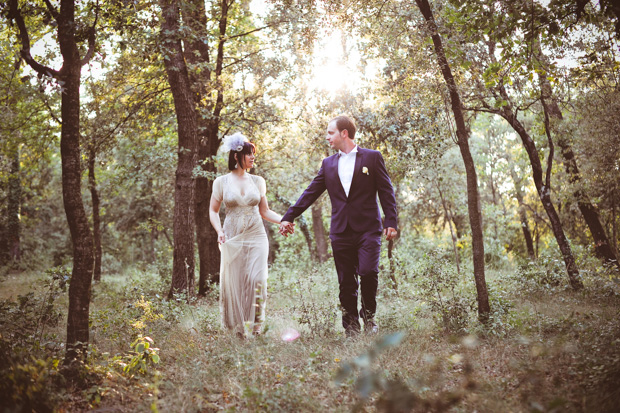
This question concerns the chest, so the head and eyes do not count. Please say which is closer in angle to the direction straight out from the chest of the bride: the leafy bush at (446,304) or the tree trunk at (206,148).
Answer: the leafy bush

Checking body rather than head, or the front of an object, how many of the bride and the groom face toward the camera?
2

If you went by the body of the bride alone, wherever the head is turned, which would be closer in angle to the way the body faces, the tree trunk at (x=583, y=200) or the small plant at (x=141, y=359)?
the small plant

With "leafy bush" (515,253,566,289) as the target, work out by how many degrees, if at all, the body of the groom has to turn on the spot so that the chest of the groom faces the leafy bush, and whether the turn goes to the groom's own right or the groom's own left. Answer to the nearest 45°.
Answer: approximately 135° to the groom's own left

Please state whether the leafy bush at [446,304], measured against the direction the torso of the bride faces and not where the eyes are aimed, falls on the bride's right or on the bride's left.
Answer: on the bride's left

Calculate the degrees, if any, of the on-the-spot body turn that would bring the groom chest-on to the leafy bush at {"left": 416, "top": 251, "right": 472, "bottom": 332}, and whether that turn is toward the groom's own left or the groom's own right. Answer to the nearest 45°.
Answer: approximately 90° to the groom's own left

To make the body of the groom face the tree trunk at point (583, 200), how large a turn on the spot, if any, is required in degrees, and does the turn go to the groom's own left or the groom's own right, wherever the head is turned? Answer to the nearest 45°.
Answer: approximately 135° to the groom's own left

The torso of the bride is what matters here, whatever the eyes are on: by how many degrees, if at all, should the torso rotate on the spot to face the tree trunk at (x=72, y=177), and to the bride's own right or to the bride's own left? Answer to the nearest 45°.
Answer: approximately 45° to the bride's own right

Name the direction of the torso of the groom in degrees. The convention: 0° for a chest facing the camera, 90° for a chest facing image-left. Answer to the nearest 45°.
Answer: approximately 0°

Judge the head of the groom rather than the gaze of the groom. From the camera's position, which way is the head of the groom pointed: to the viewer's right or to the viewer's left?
to the viewer's left
